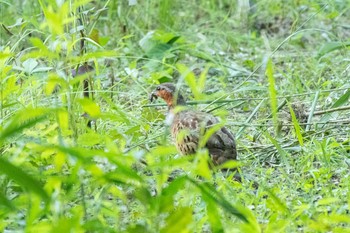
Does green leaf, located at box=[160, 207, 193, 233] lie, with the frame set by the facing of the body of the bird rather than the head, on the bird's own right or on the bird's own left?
on the bird's own left

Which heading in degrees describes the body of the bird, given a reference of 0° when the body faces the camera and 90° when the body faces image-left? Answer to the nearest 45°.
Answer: approximately 90°

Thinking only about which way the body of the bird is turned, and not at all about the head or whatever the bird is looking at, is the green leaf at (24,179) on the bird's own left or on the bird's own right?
on the bird's own left

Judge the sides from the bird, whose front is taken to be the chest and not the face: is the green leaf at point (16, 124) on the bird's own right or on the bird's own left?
on the bird's own left

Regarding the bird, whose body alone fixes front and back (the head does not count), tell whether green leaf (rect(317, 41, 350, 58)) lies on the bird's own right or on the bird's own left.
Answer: on the bird's own right
